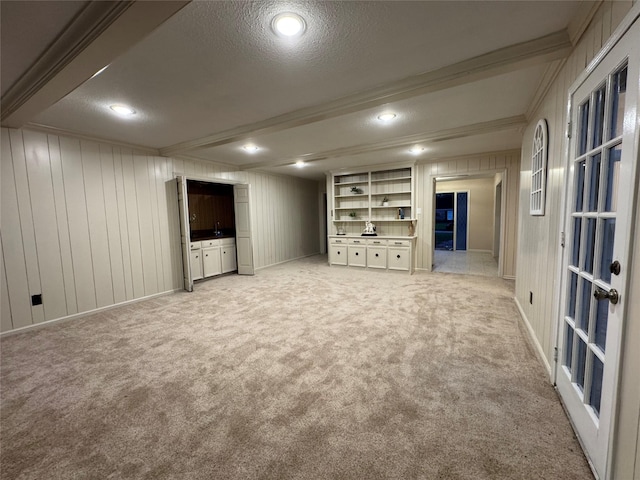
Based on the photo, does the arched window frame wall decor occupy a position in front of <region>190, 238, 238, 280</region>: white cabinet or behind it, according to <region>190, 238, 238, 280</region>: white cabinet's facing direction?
in front

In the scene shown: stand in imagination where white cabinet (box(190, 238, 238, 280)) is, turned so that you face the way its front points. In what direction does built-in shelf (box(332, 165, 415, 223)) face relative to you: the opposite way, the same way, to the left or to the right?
to the right

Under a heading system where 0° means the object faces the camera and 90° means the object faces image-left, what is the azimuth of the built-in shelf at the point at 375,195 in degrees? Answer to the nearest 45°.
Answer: approximately 0°

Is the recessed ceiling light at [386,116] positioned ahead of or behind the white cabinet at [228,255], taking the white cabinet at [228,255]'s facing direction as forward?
ahead

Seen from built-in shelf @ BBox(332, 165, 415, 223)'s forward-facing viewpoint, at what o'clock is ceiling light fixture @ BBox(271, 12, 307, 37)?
The ceiling light fixture is roughly at 12 o'clock from the built-in shelf.

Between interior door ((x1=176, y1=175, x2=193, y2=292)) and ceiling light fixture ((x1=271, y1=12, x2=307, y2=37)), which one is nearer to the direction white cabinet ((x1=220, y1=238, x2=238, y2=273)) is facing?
the ceiling light fixture

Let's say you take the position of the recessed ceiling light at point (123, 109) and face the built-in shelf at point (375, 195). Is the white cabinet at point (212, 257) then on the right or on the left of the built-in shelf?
left

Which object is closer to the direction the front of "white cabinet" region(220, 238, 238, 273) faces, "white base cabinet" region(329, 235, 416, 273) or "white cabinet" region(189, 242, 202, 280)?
the white base cabinet

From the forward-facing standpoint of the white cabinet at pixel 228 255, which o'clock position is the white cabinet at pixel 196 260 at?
the white cabinet at pixel 196 260 is roughly at 3 o'clock from the white cabinet at pixel 228 255.

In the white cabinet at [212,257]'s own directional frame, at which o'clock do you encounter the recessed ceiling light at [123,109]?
The recessed ceiling light is roughly at 2 o'clock from the white cabinet.

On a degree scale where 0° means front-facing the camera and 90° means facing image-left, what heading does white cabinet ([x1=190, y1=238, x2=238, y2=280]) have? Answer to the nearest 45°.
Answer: approximately 315°

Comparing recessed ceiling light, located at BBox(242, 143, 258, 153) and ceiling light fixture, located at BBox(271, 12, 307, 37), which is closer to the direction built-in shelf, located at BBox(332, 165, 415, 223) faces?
the ceiling light fixture

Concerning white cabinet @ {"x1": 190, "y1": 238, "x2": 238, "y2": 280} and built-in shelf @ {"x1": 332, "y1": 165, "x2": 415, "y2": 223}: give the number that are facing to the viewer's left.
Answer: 0
